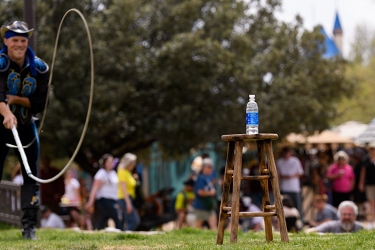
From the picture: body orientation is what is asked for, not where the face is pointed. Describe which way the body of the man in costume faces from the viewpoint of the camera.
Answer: toward the camera

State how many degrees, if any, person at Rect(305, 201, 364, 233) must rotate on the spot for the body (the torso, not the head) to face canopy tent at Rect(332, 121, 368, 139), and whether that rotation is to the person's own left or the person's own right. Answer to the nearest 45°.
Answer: approximately 180°

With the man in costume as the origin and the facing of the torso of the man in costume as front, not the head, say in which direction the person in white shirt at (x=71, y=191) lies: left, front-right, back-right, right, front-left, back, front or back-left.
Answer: back

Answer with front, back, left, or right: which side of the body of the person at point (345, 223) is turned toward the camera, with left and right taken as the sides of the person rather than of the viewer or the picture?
front

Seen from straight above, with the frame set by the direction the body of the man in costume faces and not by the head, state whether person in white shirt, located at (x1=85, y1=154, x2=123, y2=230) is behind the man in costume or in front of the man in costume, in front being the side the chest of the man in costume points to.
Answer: behind

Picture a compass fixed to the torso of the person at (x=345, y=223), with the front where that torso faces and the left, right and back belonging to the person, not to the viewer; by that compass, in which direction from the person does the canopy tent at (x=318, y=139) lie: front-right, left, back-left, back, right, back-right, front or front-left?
back

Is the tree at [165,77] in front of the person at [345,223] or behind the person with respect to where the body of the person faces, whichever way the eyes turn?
behind

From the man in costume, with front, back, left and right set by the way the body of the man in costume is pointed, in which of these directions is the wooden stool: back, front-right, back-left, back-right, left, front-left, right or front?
front-left

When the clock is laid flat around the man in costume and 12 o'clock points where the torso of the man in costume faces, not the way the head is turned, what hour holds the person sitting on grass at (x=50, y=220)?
The person sitting on grass is roughly at 6 o'clock from the man in costume.

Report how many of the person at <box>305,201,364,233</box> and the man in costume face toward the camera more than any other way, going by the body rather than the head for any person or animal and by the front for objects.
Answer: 2

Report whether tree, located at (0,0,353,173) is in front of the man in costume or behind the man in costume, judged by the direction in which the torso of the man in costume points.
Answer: behind
